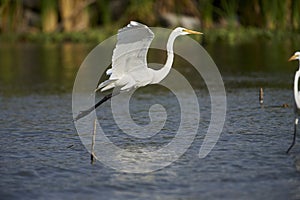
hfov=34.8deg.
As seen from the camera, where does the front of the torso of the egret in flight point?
to the viewer's right
